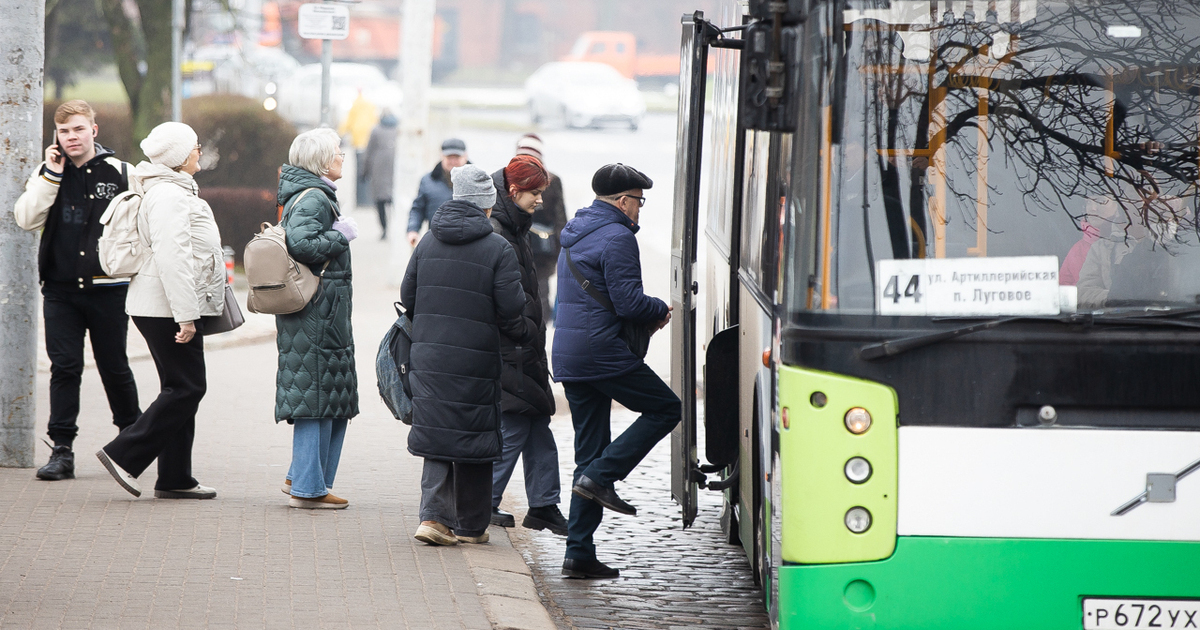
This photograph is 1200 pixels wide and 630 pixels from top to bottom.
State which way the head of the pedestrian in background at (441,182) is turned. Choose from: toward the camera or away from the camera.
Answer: toward the camera

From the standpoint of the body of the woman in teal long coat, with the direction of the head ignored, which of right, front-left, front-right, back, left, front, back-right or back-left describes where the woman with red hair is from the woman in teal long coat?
front

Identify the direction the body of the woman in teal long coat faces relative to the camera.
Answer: to the viewer's right

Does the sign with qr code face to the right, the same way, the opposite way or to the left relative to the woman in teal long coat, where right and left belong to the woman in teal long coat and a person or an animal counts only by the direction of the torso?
to the right

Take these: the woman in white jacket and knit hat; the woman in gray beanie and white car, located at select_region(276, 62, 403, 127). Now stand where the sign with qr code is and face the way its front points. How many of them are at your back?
1

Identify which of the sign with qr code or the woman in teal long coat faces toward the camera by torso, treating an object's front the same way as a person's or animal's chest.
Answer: the sign with qr code

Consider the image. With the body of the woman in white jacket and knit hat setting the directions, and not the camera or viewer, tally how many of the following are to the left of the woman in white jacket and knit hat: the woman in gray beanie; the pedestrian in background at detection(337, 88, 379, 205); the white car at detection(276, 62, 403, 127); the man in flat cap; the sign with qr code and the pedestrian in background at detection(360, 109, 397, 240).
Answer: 4

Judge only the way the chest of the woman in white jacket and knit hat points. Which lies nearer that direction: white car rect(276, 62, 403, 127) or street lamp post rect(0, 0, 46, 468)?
the white car

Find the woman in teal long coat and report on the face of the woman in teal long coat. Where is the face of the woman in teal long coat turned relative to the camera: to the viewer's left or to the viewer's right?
to the viewer's right

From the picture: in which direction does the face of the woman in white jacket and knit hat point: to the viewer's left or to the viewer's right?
to the viewer's right

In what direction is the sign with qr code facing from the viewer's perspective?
toward the camera

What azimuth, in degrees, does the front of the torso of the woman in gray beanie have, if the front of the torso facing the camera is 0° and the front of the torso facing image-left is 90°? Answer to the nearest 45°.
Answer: approximately 225°

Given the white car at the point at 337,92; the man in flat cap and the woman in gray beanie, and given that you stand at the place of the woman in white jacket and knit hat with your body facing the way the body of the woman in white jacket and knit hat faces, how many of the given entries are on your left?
1
